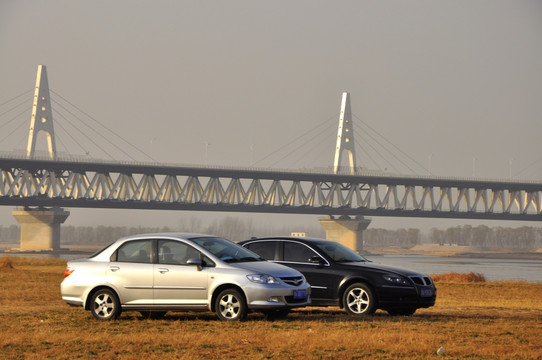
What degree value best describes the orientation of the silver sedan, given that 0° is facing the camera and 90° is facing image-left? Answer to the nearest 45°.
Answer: approximately 315°

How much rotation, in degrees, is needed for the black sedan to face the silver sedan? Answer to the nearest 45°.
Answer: approximately 90° to its right

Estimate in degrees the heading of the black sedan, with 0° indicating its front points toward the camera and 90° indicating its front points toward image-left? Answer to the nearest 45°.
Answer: approximately 315°

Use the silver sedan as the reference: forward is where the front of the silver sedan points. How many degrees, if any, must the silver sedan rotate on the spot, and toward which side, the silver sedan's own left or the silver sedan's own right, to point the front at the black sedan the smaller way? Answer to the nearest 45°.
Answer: approximately 45° to the silver sedan's own left
